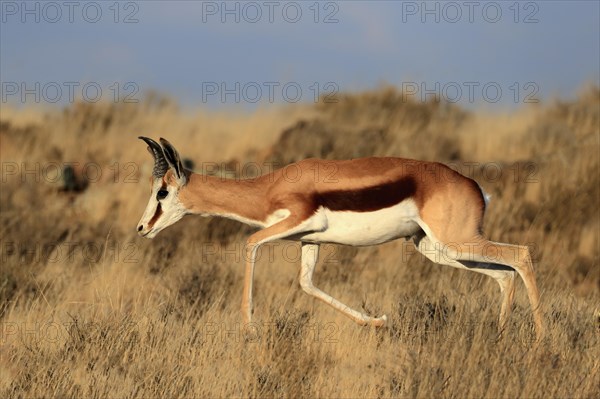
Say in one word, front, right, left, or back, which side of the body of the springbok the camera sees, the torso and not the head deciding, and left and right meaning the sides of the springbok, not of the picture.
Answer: left
